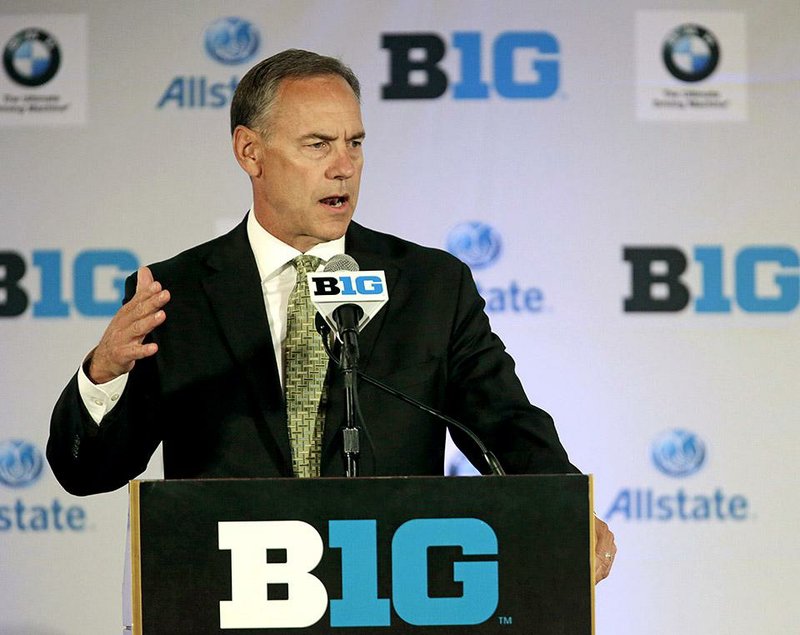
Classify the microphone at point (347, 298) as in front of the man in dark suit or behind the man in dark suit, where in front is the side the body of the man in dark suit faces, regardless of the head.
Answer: in front

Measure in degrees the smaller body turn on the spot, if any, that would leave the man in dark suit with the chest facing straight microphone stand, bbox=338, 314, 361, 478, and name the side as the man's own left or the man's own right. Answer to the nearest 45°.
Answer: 0° — they already face it

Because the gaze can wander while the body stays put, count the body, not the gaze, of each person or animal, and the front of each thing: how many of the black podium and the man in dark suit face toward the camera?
2

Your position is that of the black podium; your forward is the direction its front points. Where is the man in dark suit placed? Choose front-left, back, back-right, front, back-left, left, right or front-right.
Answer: back

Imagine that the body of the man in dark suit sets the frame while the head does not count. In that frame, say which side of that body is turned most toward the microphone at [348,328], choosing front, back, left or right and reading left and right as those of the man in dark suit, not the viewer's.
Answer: front

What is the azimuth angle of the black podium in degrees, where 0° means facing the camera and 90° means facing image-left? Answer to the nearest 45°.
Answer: approximately 0°
